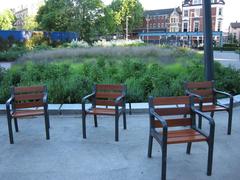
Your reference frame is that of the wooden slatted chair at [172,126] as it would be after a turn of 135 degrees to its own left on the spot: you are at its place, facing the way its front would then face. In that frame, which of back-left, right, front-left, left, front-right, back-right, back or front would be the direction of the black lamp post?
front

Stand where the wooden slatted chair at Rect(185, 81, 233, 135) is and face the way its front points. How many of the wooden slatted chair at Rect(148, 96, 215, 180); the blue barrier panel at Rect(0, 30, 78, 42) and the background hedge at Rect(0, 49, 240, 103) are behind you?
2

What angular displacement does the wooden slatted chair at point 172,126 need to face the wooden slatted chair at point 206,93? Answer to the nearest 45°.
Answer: approximately 135° to its left

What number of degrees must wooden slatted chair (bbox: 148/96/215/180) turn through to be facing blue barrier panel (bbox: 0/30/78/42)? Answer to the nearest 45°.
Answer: approximately 180°

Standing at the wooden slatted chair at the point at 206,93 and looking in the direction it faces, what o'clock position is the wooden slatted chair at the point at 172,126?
the wooden slatted chair at the point at 172,126 is roughly at 2 o'clock from the wooden slatted chair at the point at 206,93.

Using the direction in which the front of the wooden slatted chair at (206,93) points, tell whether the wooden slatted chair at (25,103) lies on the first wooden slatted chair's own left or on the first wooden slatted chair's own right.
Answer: on the first wooden slatted chair's own right
